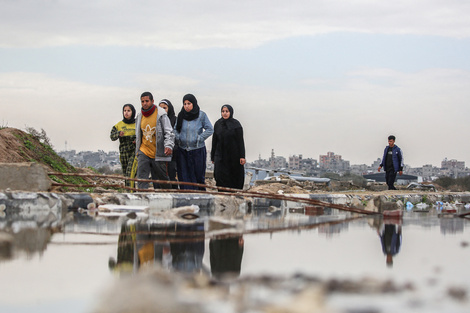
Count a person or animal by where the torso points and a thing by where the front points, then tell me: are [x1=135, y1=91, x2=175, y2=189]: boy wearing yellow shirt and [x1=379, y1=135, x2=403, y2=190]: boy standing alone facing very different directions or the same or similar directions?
same or similar directions

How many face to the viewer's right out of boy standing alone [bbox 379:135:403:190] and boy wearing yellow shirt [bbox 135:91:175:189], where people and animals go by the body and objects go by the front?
0

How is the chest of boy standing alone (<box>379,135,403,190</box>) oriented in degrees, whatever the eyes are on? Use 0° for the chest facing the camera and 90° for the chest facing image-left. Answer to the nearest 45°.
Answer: approximately 45°

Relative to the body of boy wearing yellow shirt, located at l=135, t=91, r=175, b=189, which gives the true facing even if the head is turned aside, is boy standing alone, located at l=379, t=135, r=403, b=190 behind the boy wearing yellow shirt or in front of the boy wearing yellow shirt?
behind

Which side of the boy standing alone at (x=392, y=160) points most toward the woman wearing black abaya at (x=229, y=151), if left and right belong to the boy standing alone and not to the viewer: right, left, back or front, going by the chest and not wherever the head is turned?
front

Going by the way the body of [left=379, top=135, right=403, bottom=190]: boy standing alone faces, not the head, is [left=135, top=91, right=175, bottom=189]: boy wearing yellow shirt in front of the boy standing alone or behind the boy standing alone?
in front

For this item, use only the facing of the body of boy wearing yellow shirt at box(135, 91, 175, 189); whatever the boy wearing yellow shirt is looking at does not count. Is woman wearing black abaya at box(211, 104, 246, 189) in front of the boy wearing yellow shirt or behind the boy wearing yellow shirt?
behind
